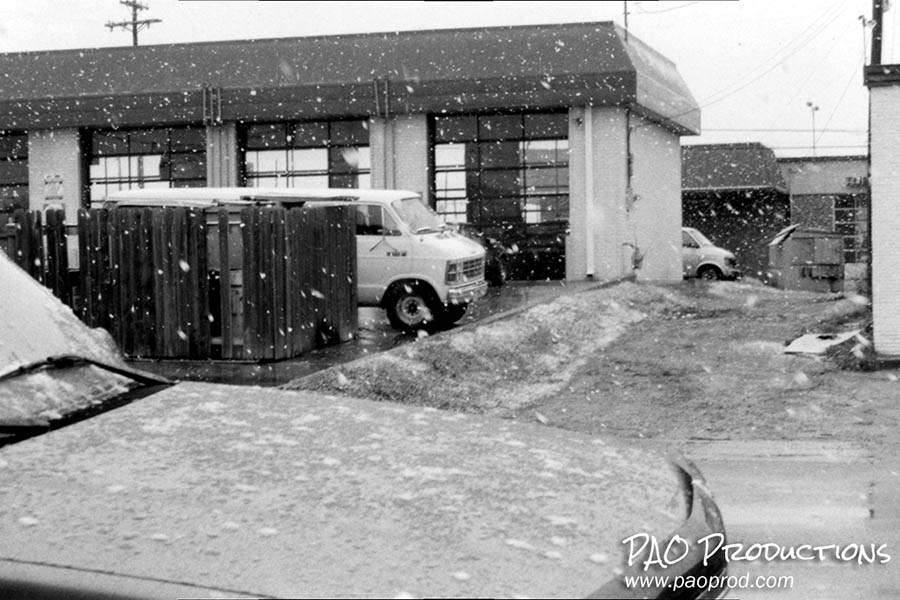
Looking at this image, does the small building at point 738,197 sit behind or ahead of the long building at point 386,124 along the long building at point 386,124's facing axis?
behind

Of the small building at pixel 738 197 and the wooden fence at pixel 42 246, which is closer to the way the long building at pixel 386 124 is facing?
the wooden fence

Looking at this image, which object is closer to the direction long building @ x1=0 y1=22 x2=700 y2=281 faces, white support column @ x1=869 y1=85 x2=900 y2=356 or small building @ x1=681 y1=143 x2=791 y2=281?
the white support column

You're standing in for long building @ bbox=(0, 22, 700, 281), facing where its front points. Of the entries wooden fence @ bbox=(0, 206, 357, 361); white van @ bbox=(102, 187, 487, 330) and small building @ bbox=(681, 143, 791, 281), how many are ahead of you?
2

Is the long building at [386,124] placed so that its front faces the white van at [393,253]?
yes

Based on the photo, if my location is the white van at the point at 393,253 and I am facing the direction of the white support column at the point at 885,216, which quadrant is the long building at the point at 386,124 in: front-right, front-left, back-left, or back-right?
back-left

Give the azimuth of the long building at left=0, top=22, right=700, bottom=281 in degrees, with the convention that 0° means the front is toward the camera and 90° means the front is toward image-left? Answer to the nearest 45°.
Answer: approximately 0°

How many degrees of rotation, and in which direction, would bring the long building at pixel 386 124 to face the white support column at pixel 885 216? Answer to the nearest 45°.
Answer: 0° — it already faces it

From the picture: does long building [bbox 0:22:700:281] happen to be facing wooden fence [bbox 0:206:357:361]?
yes
